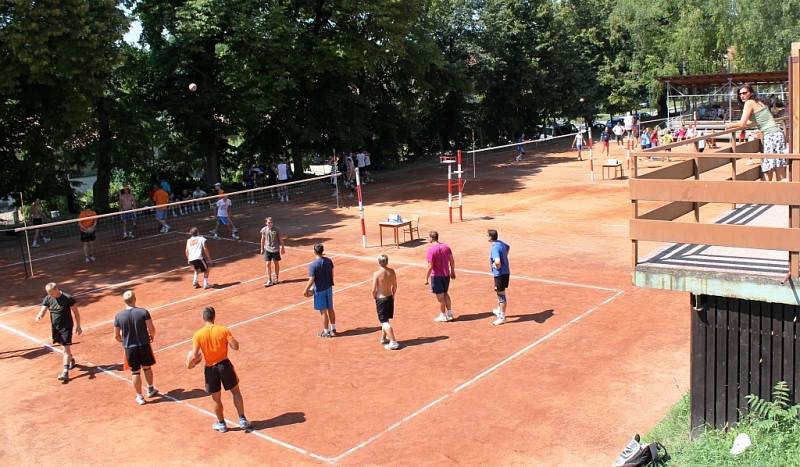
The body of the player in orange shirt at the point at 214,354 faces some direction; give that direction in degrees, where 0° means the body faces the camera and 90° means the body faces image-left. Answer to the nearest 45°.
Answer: approximately 180°

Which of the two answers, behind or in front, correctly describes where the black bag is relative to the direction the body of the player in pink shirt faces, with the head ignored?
behind

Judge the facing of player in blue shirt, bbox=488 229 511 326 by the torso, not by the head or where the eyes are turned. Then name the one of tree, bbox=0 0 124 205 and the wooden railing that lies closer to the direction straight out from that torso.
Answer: the tree

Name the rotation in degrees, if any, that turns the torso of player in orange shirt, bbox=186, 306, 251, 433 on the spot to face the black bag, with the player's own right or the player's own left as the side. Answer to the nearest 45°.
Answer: approximately 135° to the player's own right

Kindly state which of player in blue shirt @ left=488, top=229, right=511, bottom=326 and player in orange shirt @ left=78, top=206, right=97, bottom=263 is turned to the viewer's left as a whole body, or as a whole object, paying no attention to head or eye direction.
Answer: the player in blue shirt

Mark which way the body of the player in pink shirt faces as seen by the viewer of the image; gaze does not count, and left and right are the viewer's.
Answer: facing away from the viewer and to the left of the viewer

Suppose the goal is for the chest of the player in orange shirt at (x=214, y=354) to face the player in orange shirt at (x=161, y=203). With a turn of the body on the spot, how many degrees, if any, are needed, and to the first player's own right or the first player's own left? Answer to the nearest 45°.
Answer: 0° — they already face them

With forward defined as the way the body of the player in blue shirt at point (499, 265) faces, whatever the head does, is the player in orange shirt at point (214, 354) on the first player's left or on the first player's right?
on the first player's left

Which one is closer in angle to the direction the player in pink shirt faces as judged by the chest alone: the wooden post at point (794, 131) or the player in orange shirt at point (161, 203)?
the player in orange shirt
